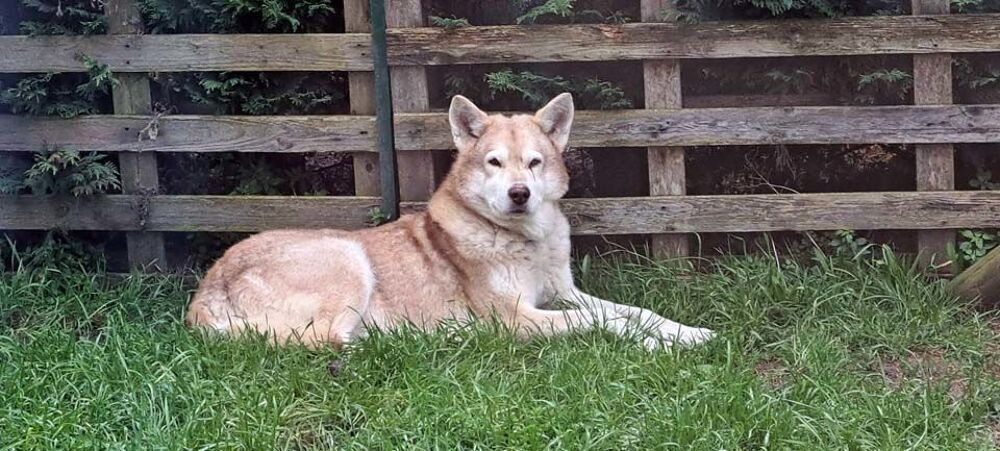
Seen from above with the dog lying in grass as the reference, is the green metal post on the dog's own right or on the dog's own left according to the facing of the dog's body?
on the dog's own left

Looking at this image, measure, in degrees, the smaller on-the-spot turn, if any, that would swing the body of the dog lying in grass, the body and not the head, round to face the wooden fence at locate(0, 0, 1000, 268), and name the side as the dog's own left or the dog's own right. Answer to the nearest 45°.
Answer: approximately 90° to the dog's own left

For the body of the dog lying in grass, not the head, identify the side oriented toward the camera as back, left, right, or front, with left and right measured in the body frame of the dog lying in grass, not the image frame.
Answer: right

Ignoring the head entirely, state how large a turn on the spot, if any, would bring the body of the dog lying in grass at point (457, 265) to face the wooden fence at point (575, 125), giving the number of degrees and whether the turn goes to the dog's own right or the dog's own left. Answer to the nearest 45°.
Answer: approximately 45° to the dog's own left

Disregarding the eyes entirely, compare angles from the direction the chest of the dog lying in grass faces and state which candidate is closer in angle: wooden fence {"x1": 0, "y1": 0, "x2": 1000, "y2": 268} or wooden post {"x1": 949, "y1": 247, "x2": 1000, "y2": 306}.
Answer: the wooden post

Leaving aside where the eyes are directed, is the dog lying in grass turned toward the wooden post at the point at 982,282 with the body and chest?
yes
